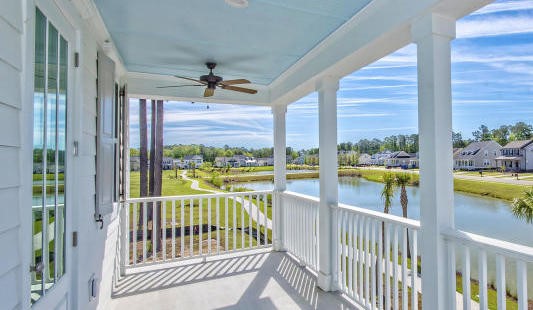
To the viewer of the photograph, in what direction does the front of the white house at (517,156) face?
facing the viewer and to the left of the viewer

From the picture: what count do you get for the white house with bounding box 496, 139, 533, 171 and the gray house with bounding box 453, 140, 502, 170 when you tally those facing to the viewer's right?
0

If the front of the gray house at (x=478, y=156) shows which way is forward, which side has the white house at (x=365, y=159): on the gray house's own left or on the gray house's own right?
on the gray house's own right

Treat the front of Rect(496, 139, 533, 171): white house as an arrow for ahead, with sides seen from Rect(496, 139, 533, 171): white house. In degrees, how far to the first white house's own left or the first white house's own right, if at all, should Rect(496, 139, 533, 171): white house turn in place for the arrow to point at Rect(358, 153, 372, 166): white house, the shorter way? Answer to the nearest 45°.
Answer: approximately 90° to the first white house's own right
